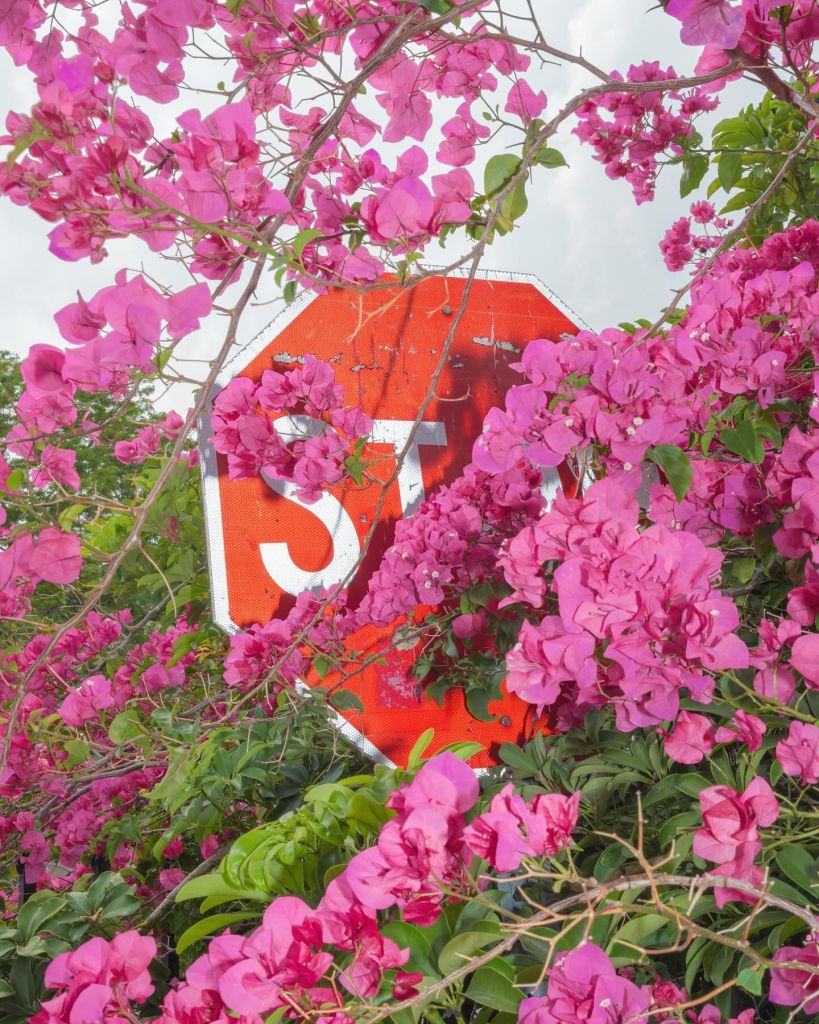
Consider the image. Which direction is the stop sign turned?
toward the camera
